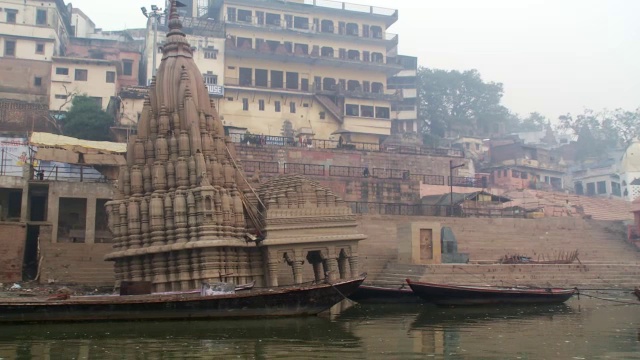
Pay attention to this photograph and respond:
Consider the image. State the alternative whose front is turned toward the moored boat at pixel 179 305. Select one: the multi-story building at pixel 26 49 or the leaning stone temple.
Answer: the multi-story building

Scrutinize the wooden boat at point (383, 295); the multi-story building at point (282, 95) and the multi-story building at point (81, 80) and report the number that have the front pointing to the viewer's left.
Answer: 1

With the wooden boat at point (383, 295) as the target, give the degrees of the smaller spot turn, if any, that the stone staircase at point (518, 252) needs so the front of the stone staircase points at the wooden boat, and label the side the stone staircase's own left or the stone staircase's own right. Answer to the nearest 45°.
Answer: approximately 45° to the stone staircase's own right

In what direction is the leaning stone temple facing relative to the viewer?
to the viewer's right

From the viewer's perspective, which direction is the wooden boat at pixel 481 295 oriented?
to the viewer's left

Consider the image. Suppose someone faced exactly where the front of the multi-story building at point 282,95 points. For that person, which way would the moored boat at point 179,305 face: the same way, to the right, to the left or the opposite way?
to the left

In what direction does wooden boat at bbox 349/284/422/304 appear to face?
to the viewer's left

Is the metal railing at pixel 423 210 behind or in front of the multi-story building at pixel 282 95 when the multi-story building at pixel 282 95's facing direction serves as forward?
in front

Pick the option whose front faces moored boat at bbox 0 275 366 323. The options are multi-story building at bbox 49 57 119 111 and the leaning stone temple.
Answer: the multi-story building

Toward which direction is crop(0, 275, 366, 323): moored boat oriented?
to the viewer's right
